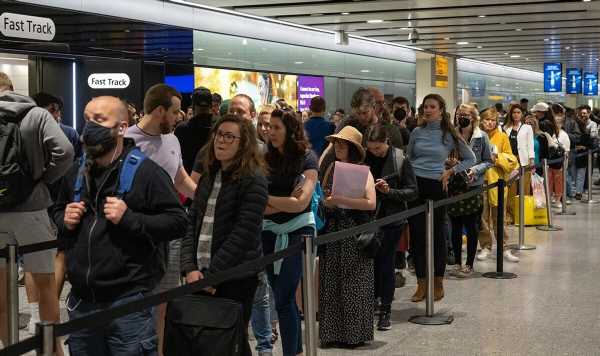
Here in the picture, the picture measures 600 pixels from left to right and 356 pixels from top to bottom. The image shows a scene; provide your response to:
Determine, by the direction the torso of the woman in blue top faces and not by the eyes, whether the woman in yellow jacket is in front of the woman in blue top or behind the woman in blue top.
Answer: behind

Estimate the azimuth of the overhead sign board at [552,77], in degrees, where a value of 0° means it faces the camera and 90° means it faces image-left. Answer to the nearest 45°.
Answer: approximately 0°

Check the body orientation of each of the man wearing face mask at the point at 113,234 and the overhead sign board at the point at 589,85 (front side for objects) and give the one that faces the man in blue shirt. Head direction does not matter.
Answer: the overhead sign board

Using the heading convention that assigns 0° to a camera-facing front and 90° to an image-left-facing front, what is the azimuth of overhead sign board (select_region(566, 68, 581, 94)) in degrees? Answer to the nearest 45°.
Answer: approximately 0°

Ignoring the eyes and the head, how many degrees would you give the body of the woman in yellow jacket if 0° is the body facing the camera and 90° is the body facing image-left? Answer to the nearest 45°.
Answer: approximately 45°

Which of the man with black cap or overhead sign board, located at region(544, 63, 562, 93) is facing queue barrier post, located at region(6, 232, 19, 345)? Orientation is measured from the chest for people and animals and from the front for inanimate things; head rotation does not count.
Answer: the overhead sign board

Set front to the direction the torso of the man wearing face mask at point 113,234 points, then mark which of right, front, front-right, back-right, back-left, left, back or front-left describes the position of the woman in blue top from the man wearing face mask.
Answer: back
